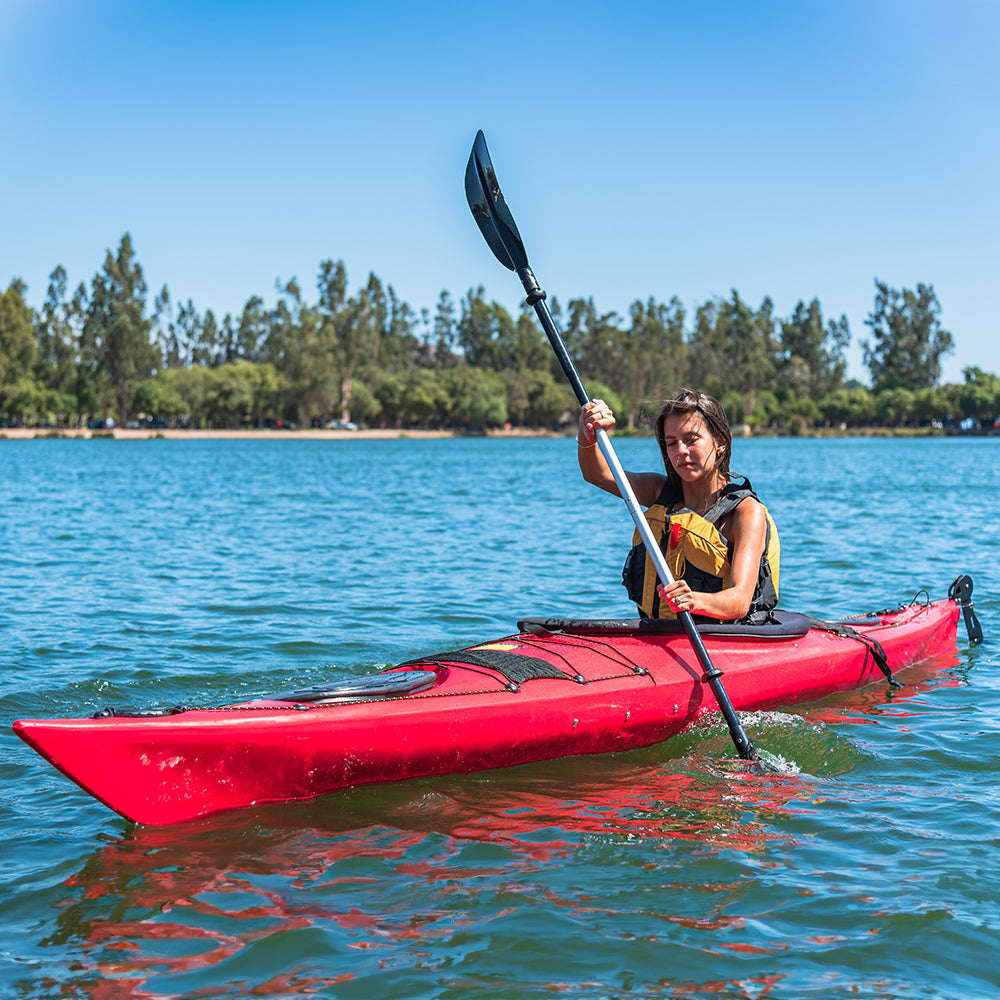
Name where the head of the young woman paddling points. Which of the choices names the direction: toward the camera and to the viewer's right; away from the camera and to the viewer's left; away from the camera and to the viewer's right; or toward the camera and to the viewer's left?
toward the camera and to the viewer's left

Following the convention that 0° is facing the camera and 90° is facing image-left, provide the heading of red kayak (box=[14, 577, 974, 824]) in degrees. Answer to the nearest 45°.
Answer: approximately 45°

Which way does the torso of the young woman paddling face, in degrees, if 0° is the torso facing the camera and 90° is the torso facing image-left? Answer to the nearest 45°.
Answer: approximately 45°
